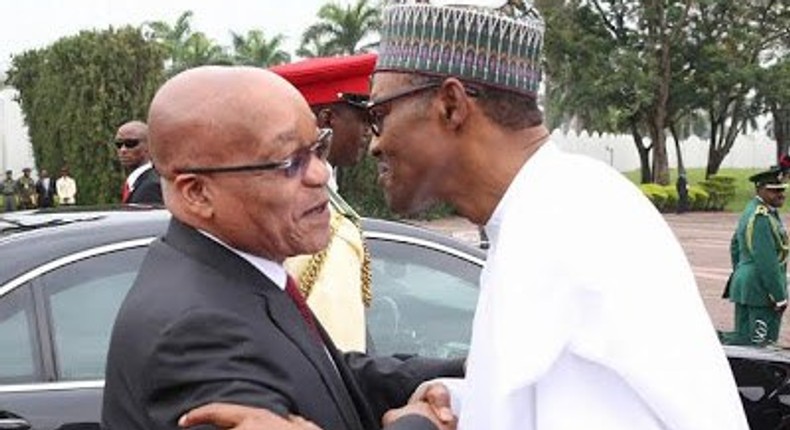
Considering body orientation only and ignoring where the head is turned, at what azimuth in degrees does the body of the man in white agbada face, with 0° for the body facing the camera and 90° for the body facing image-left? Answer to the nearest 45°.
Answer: approximately 90°

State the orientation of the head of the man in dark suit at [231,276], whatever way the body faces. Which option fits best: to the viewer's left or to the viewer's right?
to the viewer's right

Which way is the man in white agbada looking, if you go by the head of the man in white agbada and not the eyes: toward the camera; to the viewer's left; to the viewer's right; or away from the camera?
to the viewer's left

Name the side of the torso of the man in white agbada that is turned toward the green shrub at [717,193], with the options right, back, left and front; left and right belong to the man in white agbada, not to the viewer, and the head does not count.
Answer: right

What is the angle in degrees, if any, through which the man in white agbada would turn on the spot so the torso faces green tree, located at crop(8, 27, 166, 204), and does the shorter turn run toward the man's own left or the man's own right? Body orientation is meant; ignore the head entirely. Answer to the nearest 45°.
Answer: approximately 45° to the man's own right
